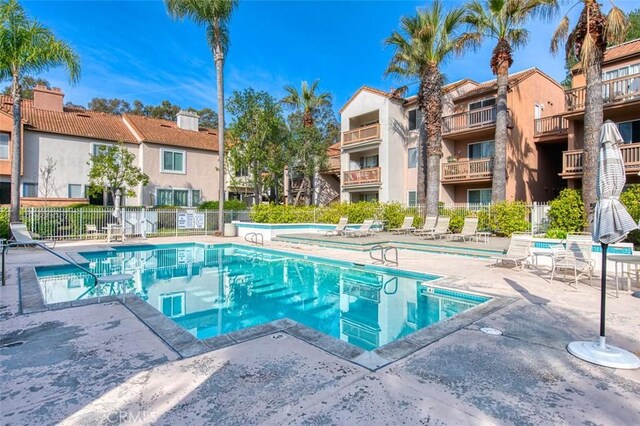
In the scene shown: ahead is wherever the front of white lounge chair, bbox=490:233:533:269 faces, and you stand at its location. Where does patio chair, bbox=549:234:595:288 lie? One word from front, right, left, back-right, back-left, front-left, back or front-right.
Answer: left

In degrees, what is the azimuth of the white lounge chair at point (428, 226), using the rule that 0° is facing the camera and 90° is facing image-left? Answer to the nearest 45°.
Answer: approximately 45°

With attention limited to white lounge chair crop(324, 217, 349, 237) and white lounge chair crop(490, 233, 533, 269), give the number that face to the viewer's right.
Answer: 0

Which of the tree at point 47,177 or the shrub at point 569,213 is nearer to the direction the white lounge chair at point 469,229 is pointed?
the tree

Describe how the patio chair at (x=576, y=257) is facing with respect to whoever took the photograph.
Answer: facing the viewer and to the left of the viewer

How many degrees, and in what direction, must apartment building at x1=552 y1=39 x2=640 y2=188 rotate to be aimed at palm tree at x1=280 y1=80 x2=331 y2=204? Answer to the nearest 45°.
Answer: approximately 45° to its right

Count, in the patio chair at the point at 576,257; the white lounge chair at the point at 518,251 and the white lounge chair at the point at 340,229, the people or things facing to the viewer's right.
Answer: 0

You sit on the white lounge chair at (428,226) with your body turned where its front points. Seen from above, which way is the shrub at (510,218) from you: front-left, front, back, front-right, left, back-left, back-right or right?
back-left

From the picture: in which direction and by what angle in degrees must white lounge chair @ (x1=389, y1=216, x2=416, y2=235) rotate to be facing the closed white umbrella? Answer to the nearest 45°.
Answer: approximately 45° to its left

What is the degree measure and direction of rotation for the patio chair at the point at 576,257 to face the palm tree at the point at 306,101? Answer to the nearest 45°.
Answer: approximately 90° to its right

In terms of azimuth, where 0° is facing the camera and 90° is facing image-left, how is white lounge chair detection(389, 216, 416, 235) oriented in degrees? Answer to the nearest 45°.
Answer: approximately 45°

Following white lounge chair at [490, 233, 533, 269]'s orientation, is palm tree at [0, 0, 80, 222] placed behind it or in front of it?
in front

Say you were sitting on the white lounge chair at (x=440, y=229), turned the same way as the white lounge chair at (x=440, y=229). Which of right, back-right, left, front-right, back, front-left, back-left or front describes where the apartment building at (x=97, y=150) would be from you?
front-right

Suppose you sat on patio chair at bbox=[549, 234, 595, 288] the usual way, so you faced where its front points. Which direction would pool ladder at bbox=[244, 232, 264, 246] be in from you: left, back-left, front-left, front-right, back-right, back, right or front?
front-right

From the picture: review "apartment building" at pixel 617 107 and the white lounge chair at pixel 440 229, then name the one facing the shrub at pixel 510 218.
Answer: the apartment building

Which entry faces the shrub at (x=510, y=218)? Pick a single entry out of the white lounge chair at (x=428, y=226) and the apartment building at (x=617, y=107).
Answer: the apartment building
